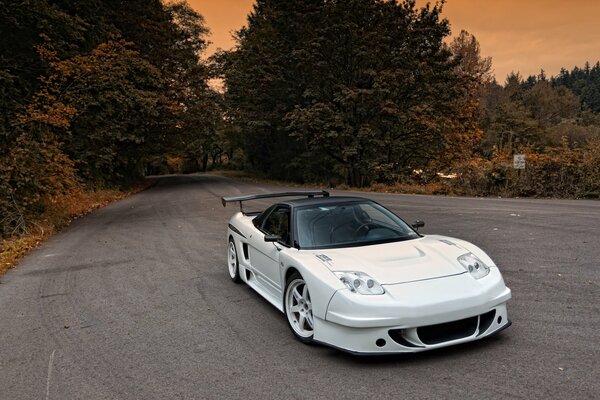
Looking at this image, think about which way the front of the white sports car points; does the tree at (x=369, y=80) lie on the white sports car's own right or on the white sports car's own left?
on the white sports car's own left

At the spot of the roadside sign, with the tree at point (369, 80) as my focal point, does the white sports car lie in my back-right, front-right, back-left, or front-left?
back-left

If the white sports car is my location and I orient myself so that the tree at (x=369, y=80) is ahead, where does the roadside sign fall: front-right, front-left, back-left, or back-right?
front-right

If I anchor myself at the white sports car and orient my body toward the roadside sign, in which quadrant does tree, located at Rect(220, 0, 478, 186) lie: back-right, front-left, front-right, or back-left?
front-left

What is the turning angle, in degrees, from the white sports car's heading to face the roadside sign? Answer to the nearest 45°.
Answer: approximately 135° to its left

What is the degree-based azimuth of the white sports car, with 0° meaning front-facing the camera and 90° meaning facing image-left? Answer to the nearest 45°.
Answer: approximately 315°
